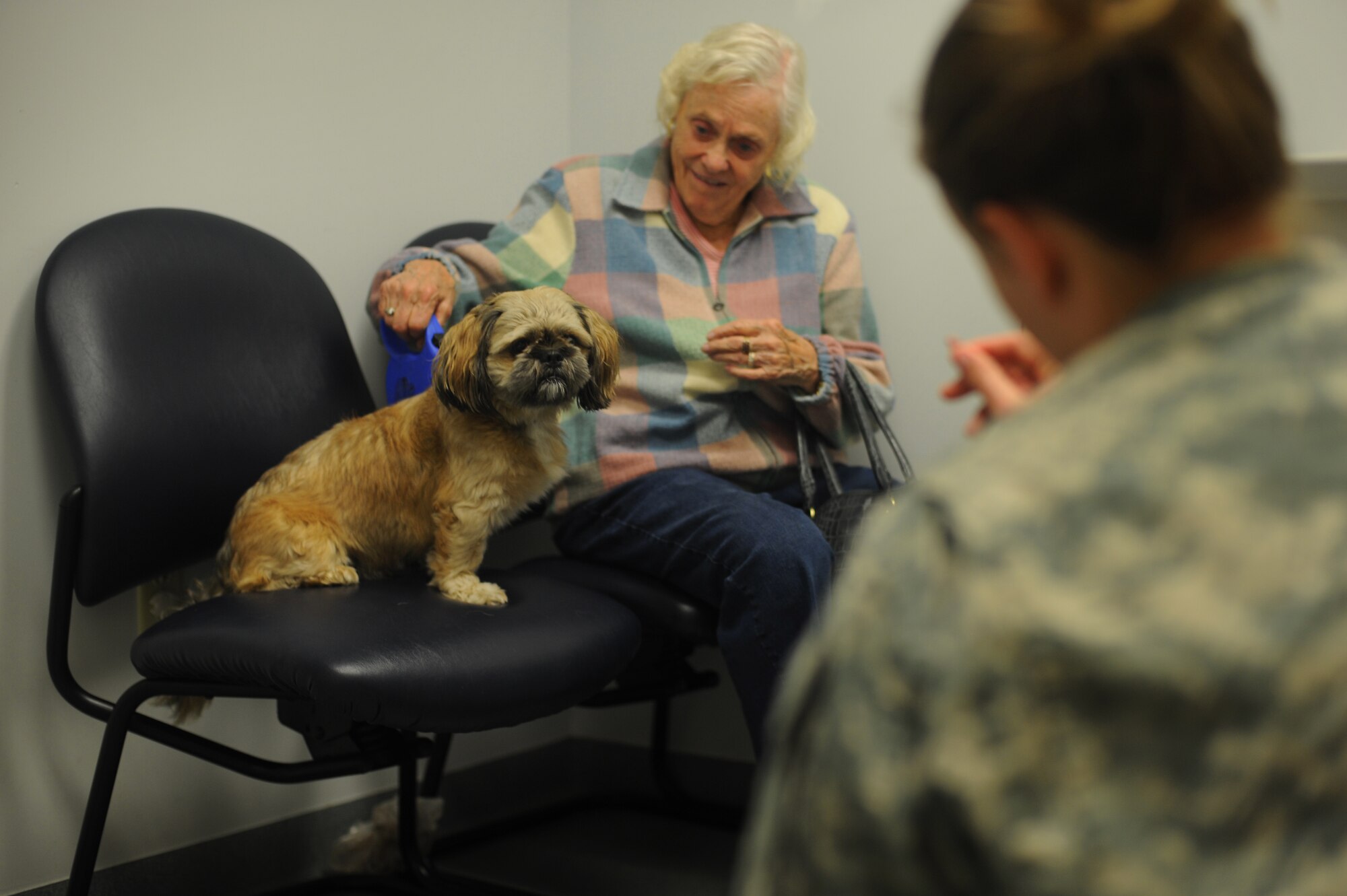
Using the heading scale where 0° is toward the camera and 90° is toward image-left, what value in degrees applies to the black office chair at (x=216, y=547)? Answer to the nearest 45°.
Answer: approximately 315°

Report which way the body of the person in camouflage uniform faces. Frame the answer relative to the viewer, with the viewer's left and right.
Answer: facing away from the viewer and to the left of the viewer

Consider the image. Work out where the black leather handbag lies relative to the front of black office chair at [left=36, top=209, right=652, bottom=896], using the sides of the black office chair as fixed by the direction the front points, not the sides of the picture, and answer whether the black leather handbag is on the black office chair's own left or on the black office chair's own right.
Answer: on the black office chair's own left

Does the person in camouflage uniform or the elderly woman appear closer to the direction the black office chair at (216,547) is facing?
the person in camouflage uniform

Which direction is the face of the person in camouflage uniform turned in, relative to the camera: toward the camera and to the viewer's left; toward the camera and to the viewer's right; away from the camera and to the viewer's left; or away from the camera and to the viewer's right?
away from the camera and to the viewer's left

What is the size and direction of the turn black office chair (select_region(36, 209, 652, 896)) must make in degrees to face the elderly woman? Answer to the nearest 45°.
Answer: approximately 90° to its left
